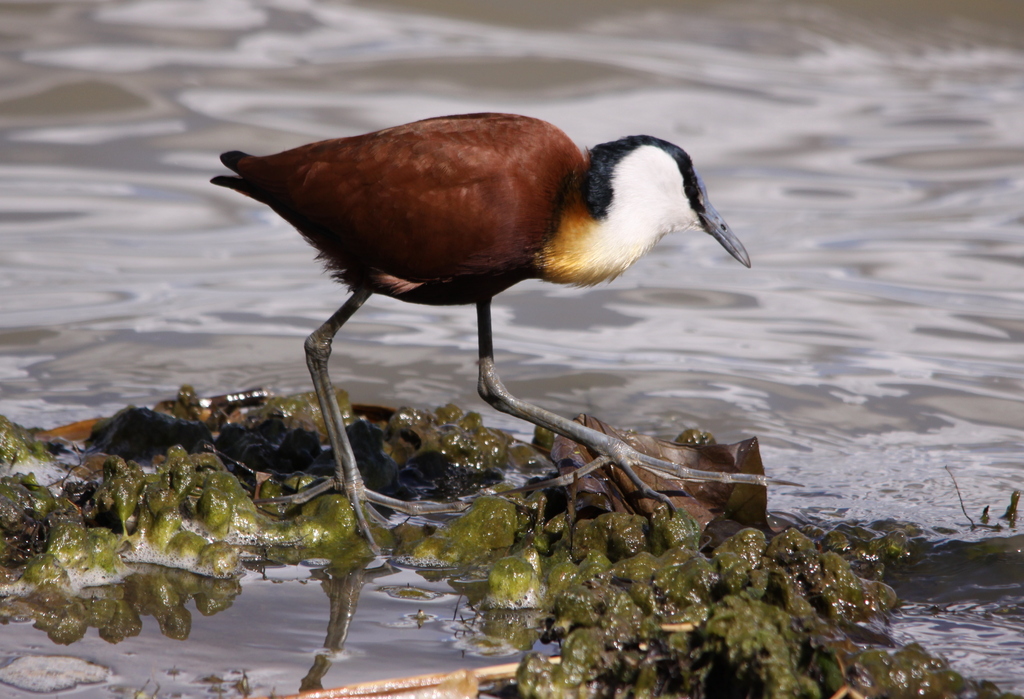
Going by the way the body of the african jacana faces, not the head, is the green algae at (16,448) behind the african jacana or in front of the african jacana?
behind

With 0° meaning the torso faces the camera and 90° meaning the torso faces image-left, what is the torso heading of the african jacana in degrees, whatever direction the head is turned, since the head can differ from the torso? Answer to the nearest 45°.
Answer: approximately 270°

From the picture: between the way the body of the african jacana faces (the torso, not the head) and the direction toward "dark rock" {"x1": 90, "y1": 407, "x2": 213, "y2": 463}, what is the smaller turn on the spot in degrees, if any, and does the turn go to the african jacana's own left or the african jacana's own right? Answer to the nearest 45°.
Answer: approximately 180°
